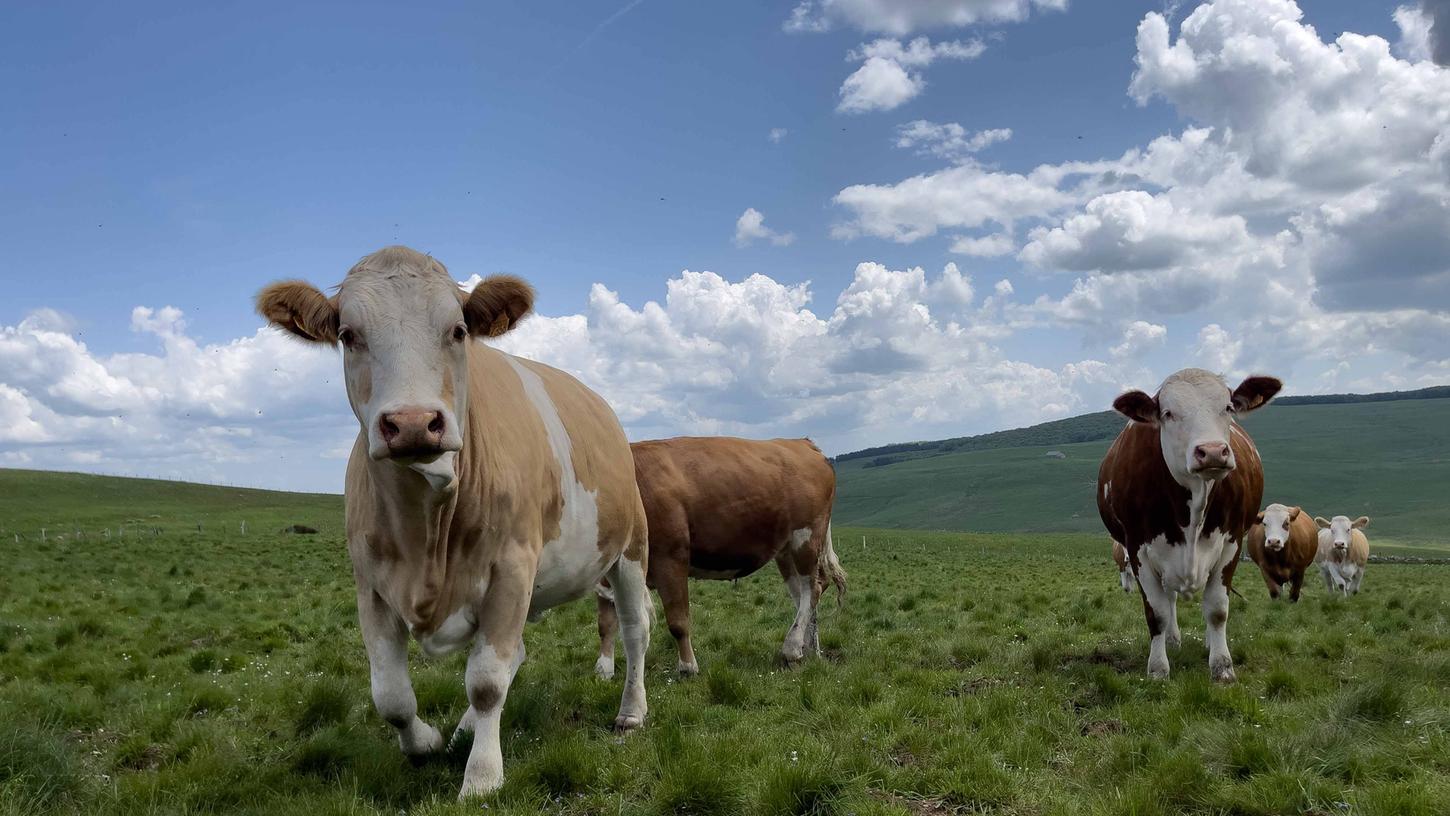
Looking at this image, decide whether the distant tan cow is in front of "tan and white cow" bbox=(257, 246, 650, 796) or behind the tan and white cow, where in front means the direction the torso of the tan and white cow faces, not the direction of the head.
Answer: behind

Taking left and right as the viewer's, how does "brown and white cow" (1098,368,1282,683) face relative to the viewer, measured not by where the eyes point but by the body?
facing the viewer

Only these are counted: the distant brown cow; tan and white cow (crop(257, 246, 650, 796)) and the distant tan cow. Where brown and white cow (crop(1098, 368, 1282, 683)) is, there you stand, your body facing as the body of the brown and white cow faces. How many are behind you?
2

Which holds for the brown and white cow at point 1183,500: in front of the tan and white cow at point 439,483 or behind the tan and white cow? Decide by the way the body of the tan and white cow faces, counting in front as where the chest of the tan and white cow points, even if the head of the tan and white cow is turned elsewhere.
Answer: behind

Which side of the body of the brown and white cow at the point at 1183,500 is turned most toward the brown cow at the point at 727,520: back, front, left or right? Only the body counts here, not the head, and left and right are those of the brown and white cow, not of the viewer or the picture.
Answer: right

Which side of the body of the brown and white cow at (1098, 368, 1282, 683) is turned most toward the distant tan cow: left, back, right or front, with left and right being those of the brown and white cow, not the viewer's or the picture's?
back

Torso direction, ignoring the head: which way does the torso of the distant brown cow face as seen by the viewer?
toward the camera

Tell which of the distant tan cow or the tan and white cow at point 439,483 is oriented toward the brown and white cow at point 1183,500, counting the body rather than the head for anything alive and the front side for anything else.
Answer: the distant tan cow

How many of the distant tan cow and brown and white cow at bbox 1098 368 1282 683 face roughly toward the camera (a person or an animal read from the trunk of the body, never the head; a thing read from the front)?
2

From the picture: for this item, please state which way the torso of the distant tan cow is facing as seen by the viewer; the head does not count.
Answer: toward the camera

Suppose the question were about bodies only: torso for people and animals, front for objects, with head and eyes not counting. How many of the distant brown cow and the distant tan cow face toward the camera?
2

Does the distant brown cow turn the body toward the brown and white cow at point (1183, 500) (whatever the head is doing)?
yes
